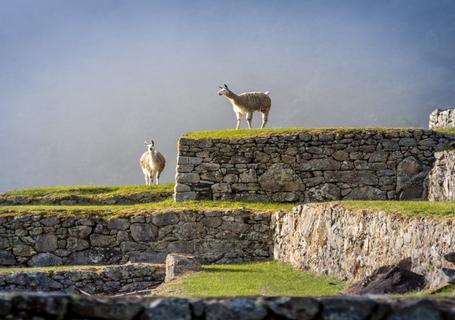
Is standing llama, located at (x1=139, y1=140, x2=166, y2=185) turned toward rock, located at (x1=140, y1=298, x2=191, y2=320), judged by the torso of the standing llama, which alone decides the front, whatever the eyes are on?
yes

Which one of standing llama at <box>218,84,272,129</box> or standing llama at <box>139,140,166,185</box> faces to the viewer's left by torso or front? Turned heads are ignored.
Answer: standing llama at <box>218,84,272,129</box>

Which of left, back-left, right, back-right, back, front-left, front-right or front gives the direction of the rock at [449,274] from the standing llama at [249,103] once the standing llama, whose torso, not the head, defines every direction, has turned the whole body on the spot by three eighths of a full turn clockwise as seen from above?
back-right

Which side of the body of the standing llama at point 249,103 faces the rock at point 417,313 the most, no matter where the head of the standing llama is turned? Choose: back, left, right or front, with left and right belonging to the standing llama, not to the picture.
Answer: left

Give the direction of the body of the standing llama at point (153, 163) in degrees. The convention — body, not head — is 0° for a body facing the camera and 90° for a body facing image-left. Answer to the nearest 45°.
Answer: approximately 0°

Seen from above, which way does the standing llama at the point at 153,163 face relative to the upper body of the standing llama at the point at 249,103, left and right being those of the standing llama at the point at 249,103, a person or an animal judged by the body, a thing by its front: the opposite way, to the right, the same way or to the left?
to the left

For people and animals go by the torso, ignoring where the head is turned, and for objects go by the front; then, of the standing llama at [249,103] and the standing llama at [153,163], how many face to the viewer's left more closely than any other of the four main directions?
1

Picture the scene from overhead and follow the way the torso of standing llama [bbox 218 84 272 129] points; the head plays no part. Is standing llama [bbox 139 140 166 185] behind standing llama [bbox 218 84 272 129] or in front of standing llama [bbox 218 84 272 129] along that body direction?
in front

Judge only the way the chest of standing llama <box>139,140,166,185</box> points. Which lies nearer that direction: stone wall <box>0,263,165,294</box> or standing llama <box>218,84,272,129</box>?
the stone wall

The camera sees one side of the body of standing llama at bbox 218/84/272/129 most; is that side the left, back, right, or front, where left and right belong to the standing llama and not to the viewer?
left
